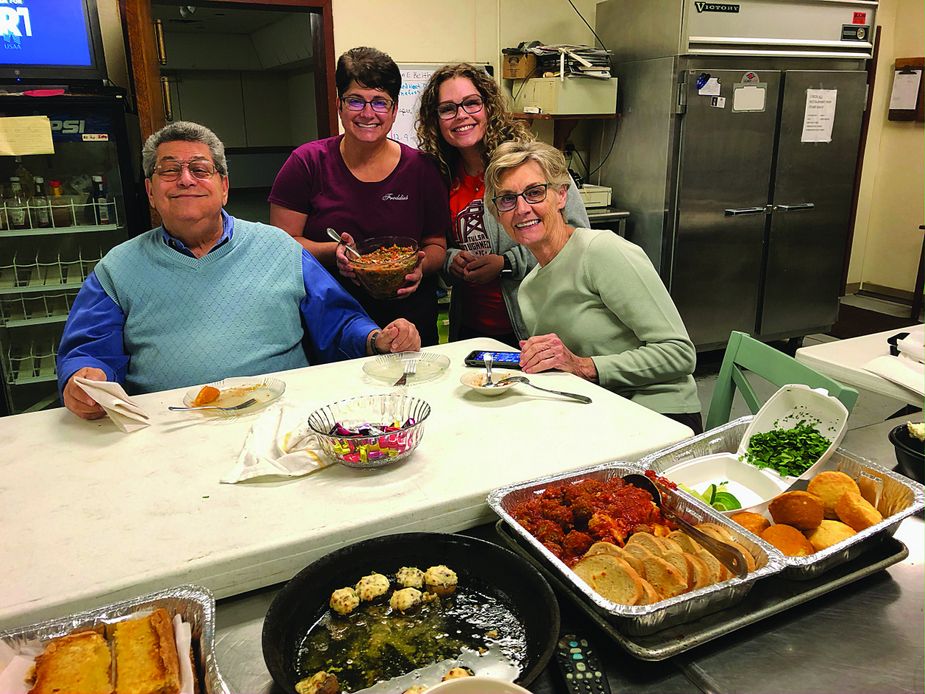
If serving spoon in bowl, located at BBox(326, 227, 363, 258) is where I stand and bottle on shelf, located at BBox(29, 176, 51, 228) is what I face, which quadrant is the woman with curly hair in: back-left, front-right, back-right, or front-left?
back-right

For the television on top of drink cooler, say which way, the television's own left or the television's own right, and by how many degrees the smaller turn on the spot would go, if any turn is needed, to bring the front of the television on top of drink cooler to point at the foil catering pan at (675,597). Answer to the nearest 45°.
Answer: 0° — it already faces it

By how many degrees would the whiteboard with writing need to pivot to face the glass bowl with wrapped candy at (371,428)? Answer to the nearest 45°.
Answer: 0° — it already faces it

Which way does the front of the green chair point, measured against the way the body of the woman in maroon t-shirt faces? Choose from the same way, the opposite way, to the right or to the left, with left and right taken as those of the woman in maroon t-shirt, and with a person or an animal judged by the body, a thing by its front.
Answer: to the right

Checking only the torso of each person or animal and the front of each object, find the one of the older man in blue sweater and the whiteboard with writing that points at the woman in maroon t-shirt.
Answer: the whiteboard with writing

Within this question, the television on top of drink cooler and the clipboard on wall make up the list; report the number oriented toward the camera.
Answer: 2

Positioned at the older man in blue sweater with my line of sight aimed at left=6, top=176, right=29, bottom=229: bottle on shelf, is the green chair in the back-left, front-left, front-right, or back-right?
back-right
